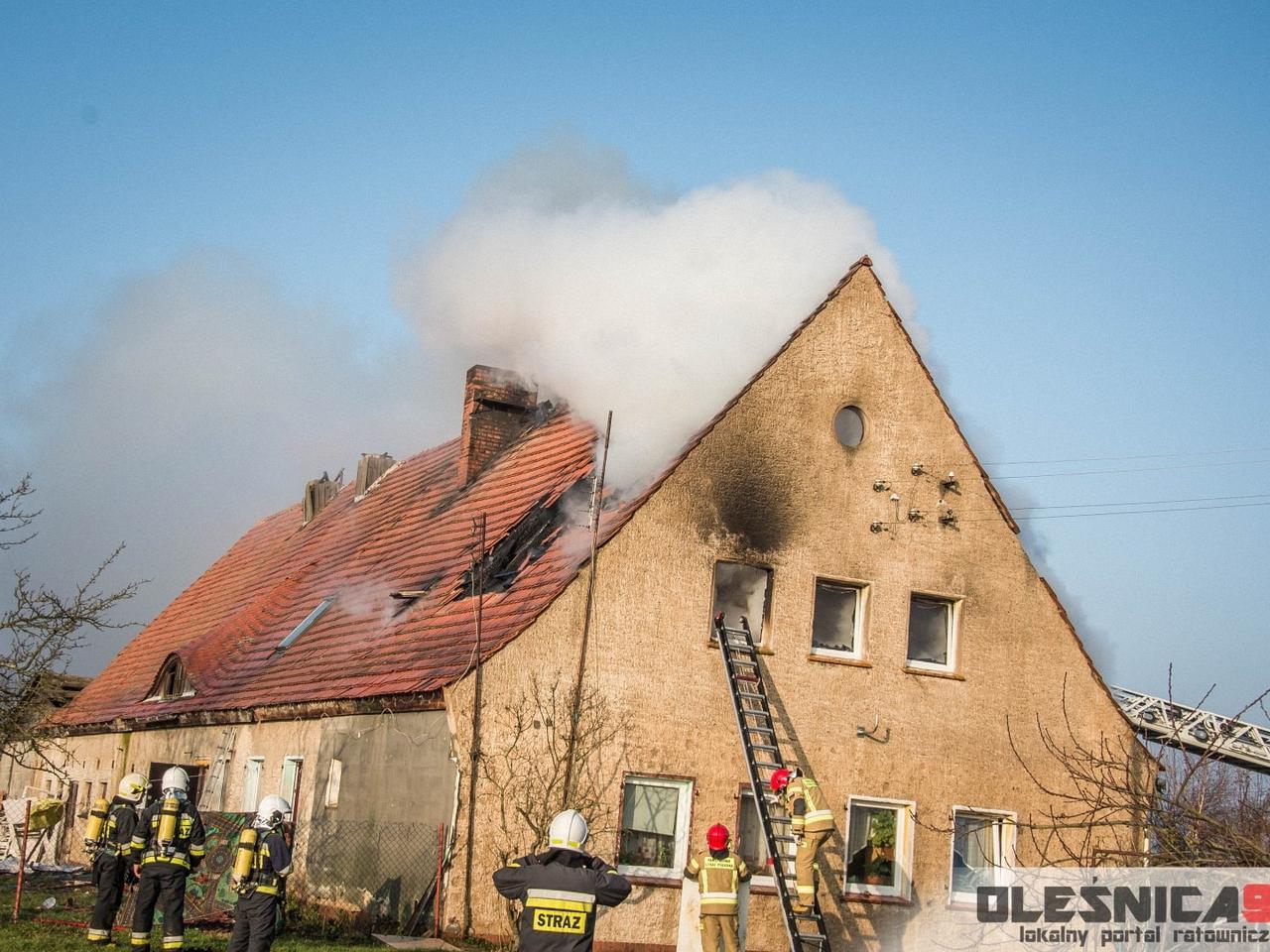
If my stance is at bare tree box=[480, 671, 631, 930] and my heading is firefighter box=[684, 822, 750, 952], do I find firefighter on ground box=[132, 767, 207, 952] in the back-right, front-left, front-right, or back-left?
back-right

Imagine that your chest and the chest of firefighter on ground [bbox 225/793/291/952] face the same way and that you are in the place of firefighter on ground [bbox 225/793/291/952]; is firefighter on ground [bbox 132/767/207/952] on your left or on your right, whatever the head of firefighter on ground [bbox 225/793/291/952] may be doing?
on your left

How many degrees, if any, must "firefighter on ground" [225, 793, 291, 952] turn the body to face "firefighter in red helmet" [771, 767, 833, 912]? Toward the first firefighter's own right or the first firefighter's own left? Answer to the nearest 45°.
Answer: approximately 45° to the first firefighter's own right

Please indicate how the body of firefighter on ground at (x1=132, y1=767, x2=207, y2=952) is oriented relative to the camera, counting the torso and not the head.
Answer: away from the camera

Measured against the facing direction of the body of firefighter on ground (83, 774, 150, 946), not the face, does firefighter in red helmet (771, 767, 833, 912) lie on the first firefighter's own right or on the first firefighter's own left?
on the first firefighter's own right

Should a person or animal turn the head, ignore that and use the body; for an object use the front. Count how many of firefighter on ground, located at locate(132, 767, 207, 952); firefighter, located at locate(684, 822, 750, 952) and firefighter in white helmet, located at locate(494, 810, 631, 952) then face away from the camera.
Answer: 3

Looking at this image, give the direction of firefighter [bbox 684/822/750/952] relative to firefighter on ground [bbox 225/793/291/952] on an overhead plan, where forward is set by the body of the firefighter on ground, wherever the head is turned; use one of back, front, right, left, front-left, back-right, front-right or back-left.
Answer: front-right

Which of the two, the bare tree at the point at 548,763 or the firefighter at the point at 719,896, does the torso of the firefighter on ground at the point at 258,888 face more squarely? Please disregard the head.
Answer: the bare tree

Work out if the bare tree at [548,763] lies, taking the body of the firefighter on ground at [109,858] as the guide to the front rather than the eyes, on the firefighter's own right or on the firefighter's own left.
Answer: on the firefighter's own right

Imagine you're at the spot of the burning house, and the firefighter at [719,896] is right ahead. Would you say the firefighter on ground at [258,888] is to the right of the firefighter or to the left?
right

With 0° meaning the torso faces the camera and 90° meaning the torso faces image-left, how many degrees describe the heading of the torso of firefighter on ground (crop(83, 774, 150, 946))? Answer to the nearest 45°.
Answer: approximately 225°

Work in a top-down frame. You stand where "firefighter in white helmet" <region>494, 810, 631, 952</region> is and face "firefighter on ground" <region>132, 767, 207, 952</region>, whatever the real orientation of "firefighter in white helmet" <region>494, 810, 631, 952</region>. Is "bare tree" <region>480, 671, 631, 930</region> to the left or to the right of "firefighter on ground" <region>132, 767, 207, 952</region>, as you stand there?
right

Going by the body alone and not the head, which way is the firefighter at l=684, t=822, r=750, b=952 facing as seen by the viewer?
away from the camera

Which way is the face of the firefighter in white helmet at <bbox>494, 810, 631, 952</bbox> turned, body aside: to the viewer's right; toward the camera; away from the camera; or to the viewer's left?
away from the camera

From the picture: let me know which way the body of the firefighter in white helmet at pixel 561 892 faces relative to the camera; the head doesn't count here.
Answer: away from the camera
